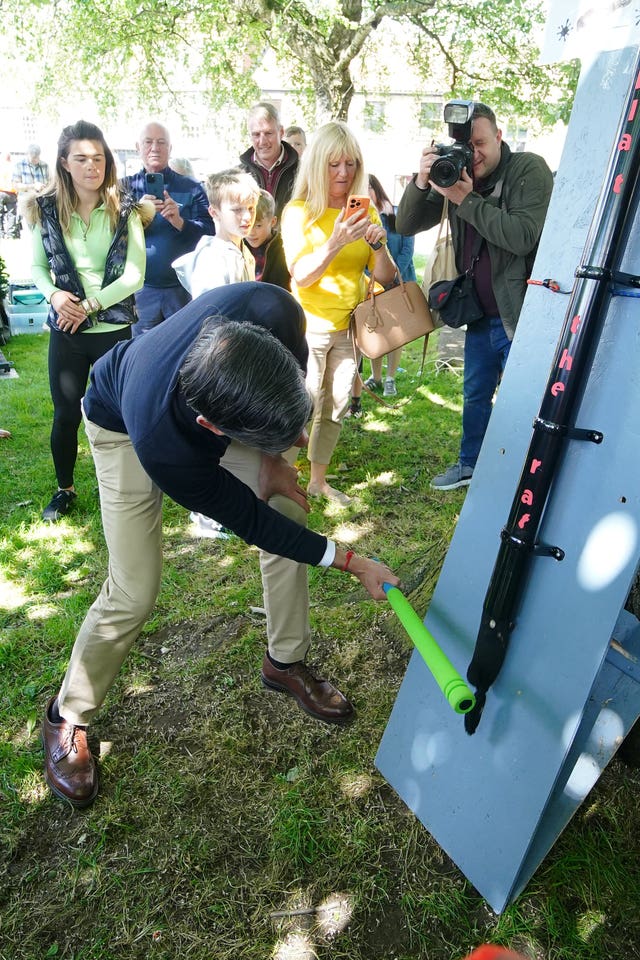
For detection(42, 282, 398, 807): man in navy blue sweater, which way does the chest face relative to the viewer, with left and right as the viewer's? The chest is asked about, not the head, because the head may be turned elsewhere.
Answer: facing the viewer and to the right of the viewer

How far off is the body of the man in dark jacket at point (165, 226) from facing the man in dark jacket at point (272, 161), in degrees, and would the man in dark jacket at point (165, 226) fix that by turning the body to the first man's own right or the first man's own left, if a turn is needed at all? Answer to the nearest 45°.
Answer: approximately 90° to the first man's own left

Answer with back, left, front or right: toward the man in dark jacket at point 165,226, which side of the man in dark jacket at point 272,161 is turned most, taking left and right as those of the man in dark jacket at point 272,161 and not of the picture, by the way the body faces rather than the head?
right

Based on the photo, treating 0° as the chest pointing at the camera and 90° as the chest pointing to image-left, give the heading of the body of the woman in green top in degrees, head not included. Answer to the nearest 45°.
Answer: approximately 0°

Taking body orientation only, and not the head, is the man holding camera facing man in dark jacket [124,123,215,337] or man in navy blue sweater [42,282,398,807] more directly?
the man in navy blue sweater

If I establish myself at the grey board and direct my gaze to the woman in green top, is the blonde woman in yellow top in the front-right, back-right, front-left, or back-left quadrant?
front-right

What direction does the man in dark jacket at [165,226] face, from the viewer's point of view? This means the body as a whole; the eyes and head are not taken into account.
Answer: toward the camera

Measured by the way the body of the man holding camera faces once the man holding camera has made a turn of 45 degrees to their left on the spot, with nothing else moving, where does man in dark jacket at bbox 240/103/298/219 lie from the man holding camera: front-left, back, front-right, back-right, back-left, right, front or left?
back-right

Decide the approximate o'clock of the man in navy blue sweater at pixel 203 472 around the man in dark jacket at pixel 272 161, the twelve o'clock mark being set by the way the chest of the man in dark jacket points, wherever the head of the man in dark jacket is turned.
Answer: The man in navy blue sweater is roughly at 12 o'clock from the man in dark jacket.

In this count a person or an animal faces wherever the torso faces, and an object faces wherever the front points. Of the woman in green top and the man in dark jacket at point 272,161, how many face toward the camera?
2

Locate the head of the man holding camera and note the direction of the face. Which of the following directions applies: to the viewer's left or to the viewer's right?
to the viewer's left

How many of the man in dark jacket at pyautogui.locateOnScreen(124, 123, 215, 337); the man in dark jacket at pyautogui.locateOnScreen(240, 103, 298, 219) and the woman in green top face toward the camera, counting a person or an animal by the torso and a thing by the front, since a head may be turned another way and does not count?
3

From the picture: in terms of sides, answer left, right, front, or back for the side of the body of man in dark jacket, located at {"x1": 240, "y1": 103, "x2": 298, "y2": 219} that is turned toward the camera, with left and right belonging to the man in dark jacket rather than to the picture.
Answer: front

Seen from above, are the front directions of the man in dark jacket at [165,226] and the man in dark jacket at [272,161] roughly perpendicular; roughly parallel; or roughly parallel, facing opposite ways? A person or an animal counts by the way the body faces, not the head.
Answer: roughly parallel

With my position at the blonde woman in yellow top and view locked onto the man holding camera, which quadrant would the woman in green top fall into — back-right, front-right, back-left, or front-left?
back-right
